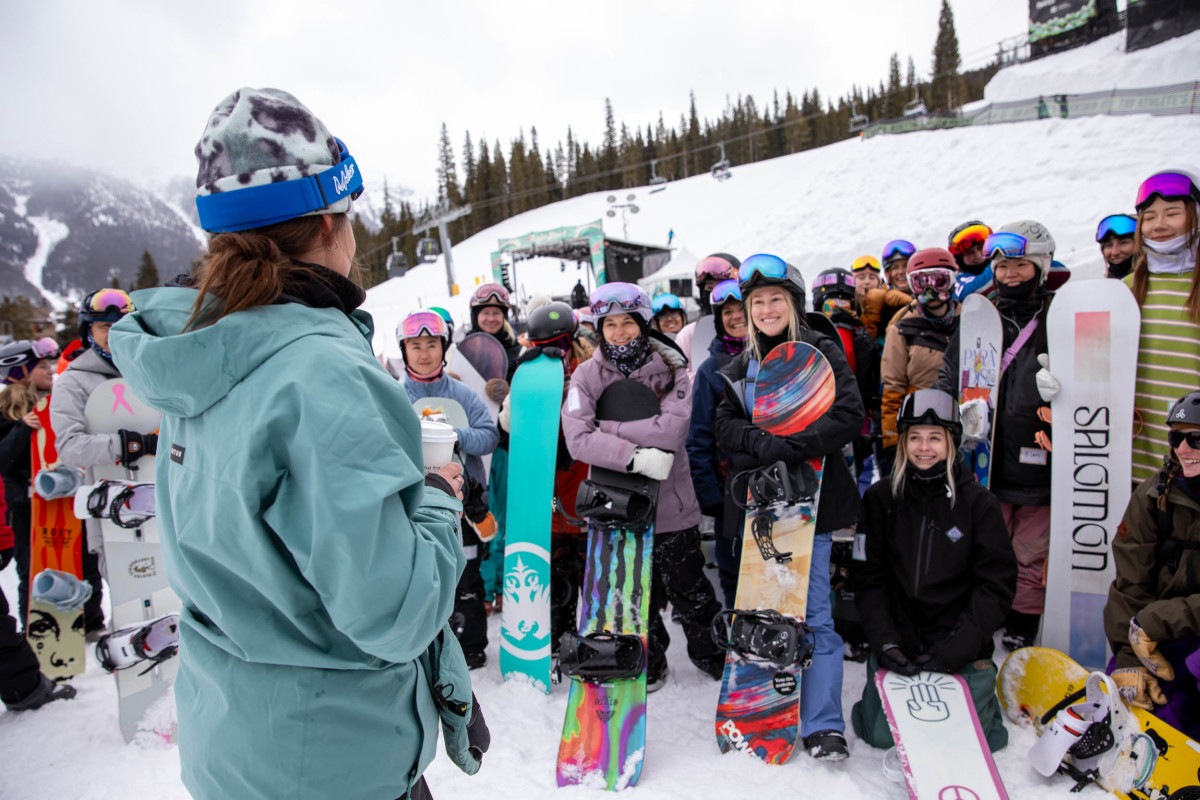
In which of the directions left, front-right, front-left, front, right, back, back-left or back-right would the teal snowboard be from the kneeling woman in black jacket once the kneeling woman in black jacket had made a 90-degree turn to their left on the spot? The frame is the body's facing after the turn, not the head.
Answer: back

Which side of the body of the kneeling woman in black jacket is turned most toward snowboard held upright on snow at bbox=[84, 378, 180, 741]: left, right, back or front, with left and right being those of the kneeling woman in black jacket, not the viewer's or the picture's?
right

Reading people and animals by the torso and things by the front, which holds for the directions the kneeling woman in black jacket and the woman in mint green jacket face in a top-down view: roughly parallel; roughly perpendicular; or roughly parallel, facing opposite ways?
roughly parallel, facing opposite ways

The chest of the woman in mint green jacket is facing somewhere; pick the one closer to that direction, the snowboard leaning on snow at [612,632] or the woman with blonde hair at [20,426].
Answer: the snowboard leaning on snow

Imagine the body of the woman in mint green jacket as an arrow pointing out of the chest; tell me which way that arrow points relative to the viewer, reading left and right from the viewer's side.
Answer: facing away from the viewer and to the right of the viewer

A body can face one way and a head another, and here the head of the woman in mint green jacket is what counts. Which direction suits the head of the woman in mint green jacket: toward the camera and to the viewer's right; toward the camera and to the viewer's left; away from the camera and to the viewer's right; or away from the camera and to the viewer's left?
away from the camera and to the viewer's right

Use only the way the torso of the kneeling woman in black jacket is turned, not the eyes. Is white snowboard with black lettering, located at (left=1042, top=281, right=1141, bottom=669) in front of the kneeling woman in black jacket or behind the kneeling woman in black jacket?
behind

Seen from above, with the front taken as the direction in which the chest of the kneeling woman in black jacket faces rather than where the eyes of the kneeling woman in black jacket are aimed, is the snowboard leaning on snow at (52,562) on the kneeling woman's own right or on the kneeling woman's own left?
on the kneeling woman's own right

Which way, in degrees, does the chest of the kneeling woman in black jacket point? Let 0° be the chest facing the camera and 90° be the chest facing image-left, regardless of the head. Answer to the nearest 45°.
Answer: approximately 0°
